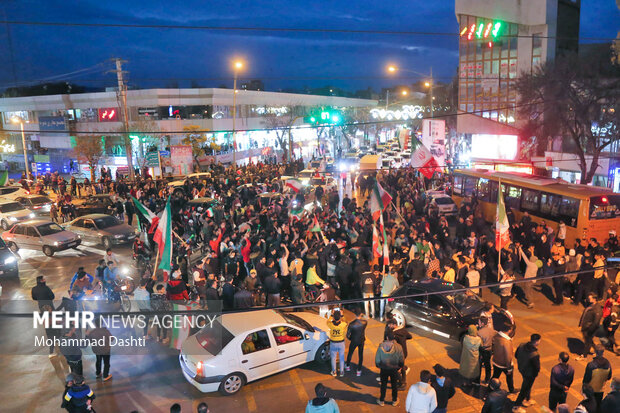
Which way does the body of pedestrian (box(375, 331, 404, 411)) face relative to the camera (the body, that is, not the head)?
away from the camera

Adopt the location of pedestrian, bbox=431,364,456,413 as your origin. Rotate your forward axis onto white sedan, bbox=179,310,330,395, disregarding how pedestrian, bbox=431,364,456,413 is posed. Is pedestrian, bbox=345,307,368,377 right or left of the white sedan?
right

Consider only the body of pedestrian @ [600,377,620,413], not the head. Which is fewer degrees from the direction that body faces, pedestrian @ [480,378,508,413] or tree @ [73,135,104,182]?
the tree

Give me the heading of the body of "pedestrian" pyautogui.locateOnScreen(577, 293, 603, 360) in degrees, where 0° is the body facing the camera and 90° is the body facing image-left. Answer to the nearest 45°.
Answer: approximately 90°

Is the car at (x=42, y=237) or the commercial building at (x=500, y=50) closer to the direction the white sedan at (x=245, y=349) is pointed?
the commercial building

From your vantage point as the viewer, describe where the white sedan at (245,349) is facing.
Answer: facing away from the viewer and to the right of the viewer

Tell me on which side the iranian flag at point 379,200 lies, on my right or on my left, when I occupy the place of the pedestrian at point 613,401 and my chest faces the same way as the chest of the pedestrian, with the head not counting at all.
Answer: on my left

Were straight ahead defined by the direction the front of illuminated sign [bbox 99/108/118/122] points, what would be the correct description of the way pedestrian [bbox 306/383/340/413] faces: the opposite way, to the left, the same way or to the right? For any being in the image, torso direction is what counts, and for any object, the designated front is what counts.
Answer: the opposite way
